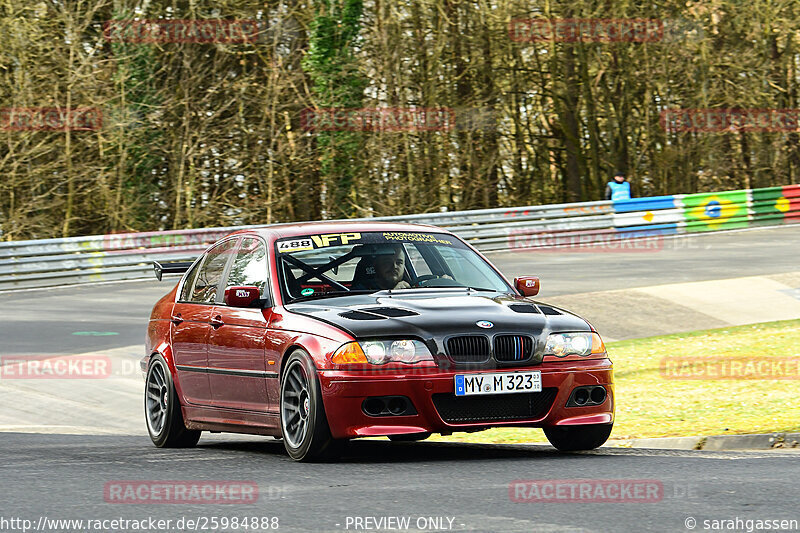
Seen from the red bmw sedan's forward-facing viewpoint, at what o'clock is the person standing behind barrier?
The person standing behind barrier is roughly at 8 o'clock from the red bmw sedan.

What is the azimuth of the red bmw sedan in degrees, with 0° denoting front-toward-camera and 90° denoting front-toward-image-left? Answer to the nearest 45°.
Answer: approximately 315°

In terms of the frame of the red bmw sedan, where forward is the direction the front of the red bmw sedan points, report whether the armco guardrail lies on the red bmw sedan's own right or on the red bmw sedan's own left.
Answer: on the red bmw sedan's own left
